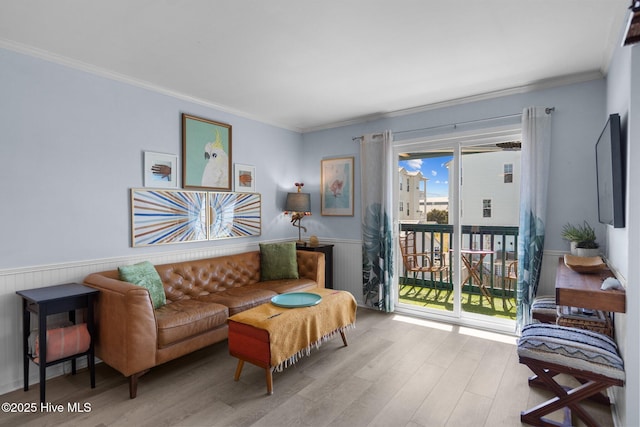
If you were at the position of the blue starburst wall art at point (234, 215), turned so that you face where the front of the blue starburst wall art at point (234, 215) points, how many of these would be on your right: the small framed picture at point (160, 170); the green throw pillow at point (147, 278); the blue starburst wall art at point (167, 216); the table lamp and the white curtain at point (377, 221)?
3

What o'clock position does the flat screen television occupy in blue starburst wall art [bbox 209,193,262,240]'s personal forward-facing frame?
The flat screen television is roughly at 12 o'clock from the blue starburst wall art.

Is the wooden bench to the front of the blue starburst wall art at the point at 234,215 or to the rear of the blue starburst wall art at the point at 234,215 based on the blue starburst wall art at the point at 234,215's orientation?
to the front

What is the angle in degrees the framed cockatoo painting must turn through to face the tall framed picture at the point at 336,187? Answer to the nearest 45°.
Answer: approximately 45° to its left

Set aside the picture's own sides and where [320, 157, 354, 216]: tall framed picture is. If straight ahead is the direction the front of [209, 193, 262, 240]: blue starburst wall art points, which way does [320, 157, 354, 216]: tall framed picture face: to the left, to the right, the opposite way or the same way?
to the right

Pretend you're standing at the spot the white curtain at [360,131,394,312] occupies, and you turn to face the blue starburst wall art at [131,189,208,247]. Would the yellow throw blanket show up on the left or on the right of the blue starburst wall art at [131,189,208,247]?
left

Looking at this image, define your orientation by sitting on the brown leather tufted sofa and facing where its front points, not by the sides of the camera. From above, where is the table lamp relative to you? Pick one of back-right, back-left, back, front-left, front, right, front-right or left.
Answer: left

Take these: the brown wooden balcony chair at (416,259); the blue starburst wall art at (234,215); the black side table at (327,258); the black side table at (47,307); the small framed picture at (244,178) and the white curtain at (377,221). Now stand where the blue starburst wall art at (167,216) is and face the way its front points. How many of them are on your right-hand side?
1

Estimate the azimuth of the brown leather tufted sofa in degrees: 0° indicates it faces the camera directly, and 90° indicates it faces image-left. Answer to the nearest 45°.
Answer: approximately 315°

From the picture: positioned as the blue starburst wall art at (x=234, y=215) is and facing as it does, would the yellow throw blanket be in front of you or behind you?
in front

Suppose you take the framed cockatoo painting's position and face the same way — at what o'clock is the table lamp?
The table lamp is roughly at 10 o'clock from the framed cockatoo painting.

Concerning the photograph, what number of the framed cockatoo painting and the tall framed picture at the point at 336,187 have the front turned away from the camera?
0

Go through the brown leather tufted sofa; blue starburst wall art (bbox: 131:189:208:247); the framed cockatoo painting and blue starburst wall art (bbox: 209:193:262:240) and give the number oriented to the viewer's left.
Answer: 0

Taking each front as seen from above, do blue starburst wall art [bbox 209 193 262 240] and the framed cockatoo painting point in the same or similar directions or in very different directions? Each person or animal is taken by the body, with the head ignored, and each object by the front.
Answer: same or similar directions

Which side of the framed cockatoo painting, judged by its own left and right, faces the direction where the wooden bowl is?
front

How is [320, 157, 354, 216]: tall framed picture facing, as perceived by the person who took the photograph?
facing the viewer and to the left of the viewer

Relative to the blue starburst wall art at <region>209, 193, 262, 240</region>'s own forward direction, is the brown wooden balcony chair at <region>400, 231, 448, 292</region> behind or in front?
in front

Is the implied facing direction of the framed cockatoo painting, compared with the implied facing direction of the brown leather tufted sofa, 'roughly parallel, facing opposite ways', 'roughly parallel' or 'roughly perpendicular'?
roughly parallel
